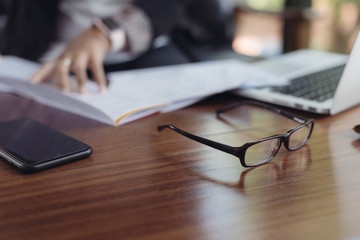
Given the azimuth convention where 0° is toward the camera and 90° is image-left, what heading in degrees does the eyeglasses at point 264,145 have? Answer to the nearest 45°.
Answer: approximately 315°

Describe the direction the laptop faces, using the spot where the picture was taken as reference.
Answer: facing away from the viewer and to the left of the viewer

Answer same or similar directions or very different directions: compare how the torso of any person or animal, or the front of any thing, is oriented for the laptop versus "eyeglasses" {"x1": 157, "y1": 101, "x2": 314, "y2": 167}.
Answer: very different directions

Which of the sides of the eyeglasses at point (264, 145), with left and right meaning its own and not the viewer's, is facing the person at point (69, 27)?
back

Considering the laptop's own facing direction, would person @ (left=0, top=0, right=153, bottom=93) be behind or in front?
in front
